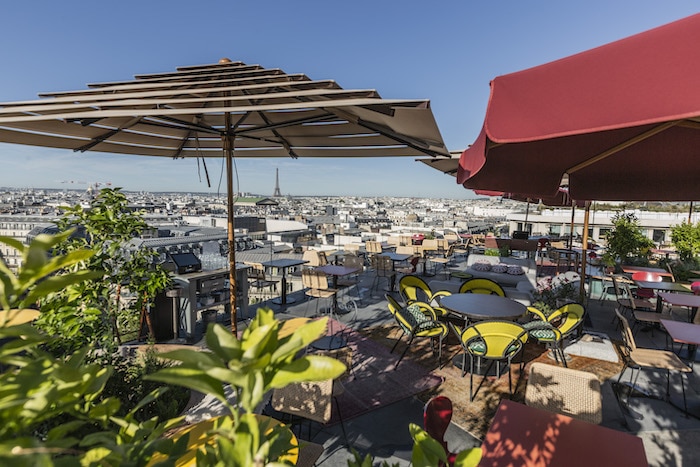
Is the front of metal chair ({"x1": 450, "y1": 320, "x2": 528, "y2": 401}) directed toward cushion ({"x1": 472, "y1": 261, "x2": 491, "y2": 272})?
yes

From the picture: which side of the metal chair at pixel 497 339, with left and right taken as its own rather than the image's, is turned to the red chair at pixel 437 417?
back

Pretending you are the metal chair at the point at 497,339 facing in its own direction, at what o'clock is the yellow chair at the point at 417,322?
The yellow chair is roughly at 10 o'clock from the metal chair.

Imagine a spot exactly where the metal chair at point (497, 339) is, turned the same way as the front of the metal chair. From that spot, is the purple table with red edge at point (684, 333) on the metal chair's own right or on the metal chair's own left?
on the metal chair's own right

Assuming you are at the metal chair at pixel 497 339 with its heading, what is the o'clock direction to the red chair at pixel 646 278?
The red chair is roughly at 1 o'clock from the metal chair.

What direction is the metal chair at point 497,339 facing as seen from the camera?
away from the camera

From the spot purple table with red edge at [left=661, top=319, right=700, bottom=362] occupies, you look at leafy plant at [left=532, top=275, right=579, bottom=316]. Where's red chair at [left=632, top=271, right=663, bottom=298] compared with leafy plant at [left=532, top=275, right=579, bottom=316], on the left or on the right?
right

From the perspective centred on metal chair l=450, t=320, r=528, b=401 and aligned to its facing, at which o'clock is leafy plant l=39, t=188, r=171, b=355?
The leafy plant is roughly at 8 o'clock from the metal chair.

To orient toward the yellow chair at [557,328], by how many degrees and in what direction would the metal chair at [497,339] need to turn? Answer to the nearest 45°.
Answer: approximately 45° to its right

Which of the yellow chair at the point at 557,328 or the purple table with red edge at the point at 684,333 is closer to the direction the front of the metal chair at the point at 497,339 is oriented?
the yellow chair

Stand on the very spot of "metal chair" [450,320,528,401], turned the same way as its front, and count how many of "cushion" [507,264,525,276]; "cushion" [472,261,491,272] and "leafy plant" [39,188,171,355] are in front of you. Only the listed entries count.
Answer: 2

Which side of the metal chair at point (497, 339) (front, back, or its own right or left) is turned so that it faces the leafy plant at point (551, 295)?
front

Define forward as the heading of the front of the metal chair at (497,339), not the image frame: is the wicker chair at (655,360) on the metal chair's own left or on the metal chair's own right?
on the metal chair's own right

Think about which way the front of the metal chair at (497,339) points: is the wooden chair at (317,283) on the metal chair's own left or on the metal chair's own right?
on the metal chair's own left
